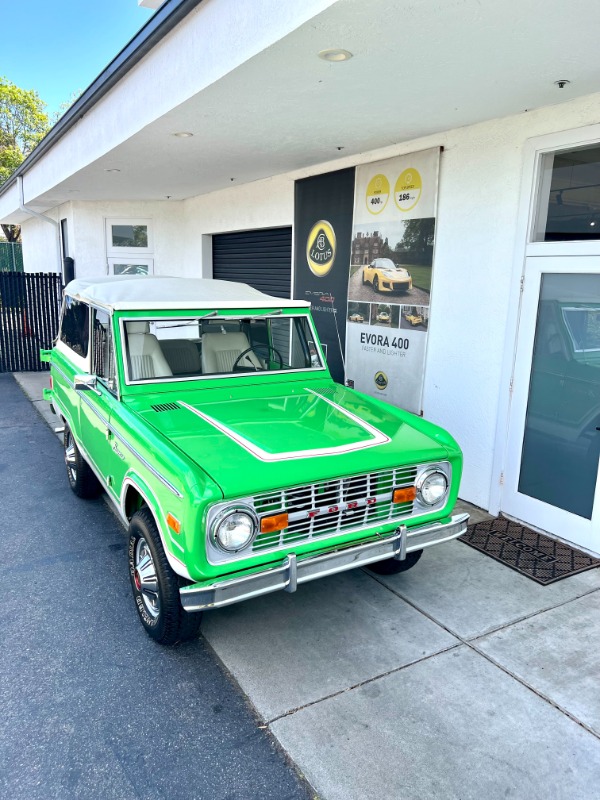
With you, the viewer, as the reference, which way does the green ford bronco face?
facing the viewer and to the right of the viewer

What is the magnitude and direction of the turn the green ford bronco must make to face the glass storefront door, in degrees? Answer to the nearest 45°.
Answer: approximately 45° to its left

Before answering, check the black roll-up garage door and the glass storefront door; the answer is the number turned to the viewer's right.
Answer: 0

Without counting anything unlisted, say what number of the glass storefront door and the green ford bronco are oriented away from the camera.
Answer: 0

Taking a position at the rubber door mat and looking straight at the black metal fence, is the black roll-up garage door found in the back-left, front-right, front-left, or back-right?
front-right

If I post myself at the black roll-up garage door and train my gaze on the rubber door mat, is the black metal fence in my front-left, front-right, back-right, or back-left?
back-right

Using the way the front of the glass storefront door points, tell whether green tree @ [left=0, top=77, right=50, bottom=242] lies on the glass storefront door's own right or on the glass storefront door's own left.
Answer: on the glass storefront door's own right

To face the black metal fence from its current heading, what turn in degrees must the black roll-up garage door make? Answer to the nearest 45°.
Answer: approximately 90° to its right

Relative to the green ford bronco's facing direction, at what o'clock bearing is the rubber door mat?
The rubber door mat is roughly at 10 o'clock from the green ford bronco.

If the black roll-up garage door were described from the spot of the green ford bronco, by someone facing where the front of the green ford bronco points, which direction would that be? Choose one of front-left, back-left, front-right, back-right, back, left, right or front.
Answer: back-left

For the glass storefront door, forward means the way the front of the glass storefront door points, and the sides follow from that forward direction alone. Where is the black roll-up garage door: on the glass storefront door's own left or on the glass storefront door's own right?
on the glass storefront door's own right

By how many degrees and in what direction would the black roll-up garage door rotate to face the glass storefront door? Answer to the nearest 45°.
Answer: approximately 90° to its left

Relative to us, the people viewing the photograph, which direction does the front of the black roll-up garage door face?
facing the viewer and to the left of the viewer

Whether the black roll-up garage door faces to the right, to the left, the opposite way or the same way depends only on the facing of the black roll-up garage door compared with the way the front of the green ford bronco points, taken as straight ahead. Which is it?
to the right
